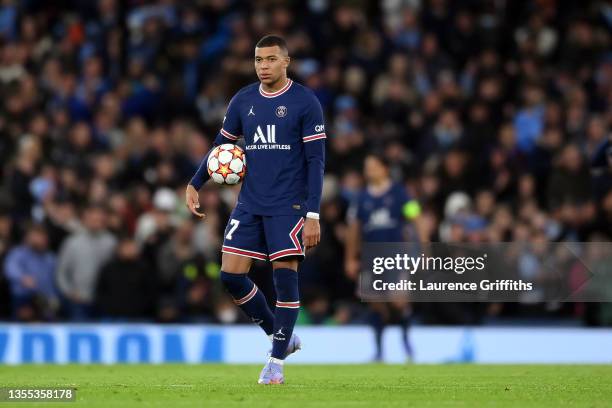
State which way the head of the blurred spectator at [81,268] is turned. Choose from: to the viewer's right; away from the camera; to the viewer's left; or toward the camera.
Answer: toward the camera

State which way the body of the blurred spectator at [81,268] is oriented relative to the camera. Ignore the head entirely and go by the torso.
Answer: toward the camera

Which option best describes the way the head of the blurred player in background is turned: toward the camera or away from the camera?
toward the camera

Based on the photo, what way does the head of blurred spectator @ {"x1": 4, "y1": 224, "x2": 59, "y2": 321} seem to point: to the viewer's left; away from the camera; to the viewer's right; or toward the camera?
toward the camera

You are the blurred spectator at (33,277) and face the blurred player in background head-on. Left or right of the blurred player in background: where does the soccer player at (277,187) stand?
right

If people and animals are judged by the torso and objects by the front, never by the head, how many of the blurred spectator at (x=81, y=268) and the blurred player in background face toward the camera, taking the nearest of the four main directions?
2

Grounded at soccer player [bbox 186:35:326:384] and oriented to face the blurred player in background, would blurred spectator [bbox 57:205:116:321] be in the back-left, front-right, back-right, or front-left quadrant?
front-left

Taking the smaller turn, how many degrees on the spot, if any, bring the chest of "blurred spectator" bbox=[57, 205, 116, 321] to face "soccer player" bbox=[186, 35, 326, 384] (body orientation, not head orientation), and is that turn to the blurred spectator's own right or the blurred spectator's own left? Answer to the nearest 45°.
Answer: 0° — they already face them

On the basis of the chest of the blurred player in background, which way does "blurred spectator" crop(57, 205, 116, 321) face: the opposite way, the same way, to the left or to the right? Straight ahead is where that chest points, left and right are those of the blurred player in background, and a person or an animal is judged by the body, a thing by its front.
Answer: the same way

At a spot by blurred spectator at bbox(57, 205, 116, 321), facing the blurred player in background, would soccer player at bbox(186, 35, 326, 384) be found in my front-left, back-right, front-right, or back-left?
front-right

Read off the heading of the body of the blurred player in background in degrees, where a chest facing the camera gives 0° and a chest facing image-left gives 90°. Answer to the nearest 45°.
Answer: approximately 0°

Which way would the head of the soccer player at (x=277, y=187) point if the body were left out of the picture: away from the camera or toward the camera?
toward the camera

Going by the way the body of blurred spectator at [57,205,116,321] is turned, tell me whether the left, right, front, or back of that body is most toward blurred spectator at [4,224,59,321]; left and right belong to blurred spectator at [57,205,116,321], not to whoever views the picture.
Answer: right

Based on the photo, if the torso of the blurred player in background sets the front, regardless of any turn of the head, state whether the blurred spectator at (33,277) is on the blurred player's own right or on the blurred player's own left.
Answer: on the blurred player's own right
